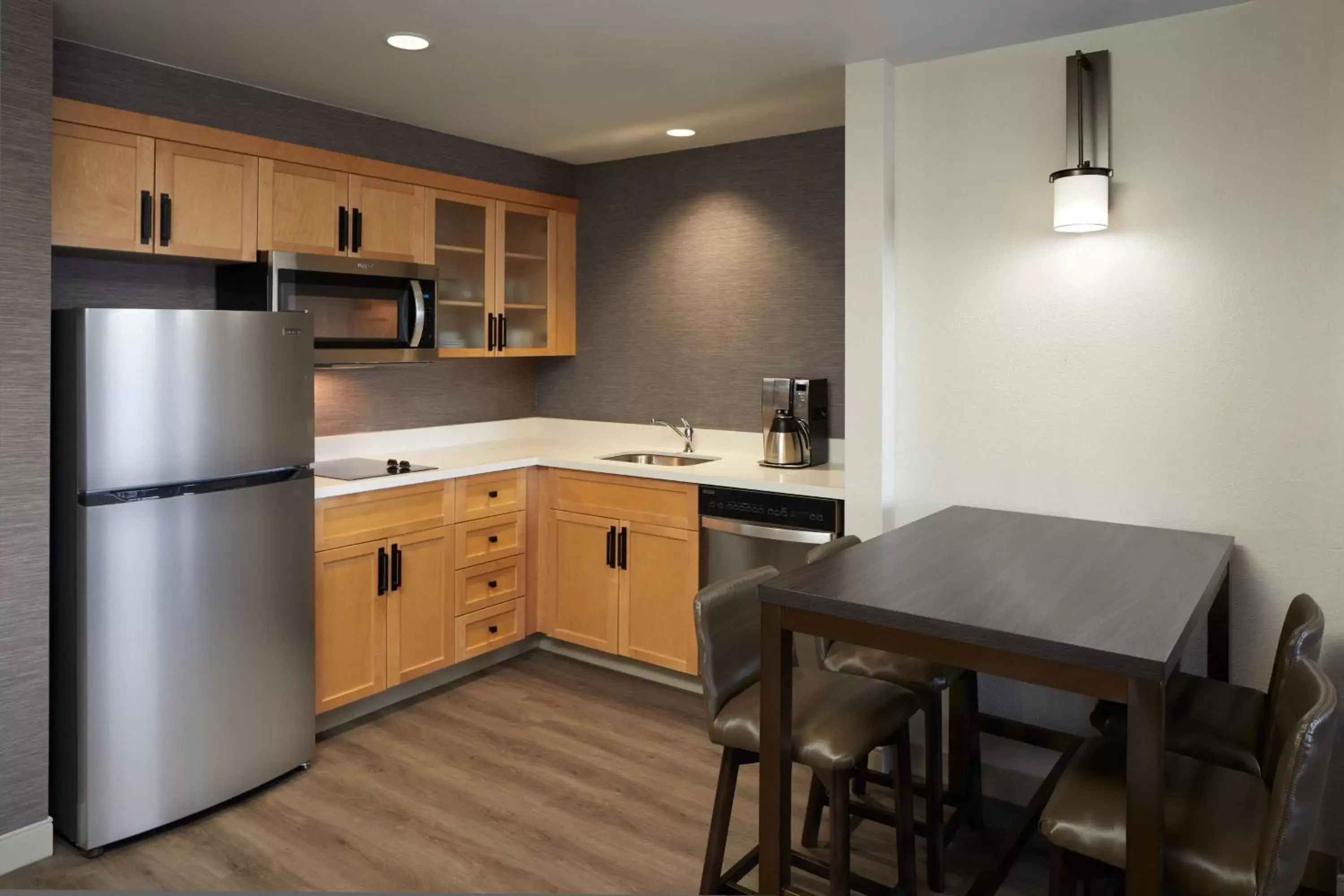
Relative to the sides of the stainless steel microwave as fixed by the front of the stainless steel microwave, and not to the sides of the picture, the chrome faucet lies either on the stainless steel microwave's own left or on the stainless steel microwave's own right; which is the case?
on the stainless steel microwave's own left

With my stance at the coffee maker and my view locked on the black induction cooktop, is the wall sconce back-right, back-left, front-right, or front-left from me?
back-left

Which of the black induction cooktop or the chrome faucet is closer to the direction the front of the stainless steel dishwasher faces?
the black induction cooktop

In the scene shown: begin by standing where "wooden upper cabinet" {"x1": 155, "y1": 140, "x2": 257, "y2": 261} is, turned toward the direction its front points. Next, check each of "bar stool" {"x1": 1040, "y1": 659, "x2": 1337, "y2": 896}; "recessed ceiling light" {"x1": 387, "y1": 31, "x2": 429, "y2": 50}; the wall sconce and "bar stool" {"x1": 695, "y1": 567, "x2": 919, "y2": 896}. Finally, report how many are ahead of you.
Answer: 4

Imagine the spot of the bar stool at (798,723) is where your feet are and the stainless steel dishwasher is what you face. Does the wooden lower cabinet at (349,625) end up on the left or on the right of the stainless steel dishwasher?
left

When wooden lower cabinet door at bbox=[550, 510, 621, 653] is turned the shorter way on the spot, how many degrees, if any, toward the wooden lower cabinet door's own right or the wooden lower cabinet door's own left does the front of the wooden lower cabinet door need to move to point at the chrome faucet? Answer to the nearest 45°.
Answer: approximately 180°

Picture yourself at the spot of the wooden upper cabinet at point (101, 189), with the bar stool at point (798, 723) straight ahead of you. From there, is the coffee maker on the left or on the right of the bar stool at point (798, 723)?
left

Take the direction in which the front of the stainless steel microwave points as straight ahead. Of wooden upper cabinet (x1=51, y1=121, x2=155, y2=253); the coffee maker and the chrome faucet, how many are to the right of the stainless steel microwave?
1

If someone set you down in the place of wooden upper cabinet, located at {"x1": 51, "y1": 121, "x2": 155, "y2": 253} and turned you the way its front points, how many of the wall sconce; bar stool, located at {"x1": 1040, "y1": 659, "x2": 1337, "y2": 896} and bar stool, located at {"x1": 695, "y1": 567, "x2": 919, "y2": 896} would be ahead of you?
3

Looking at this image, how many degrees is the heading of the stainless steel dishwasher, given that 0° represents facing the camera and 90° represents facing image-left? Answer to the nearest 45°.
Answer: approximately 45°
